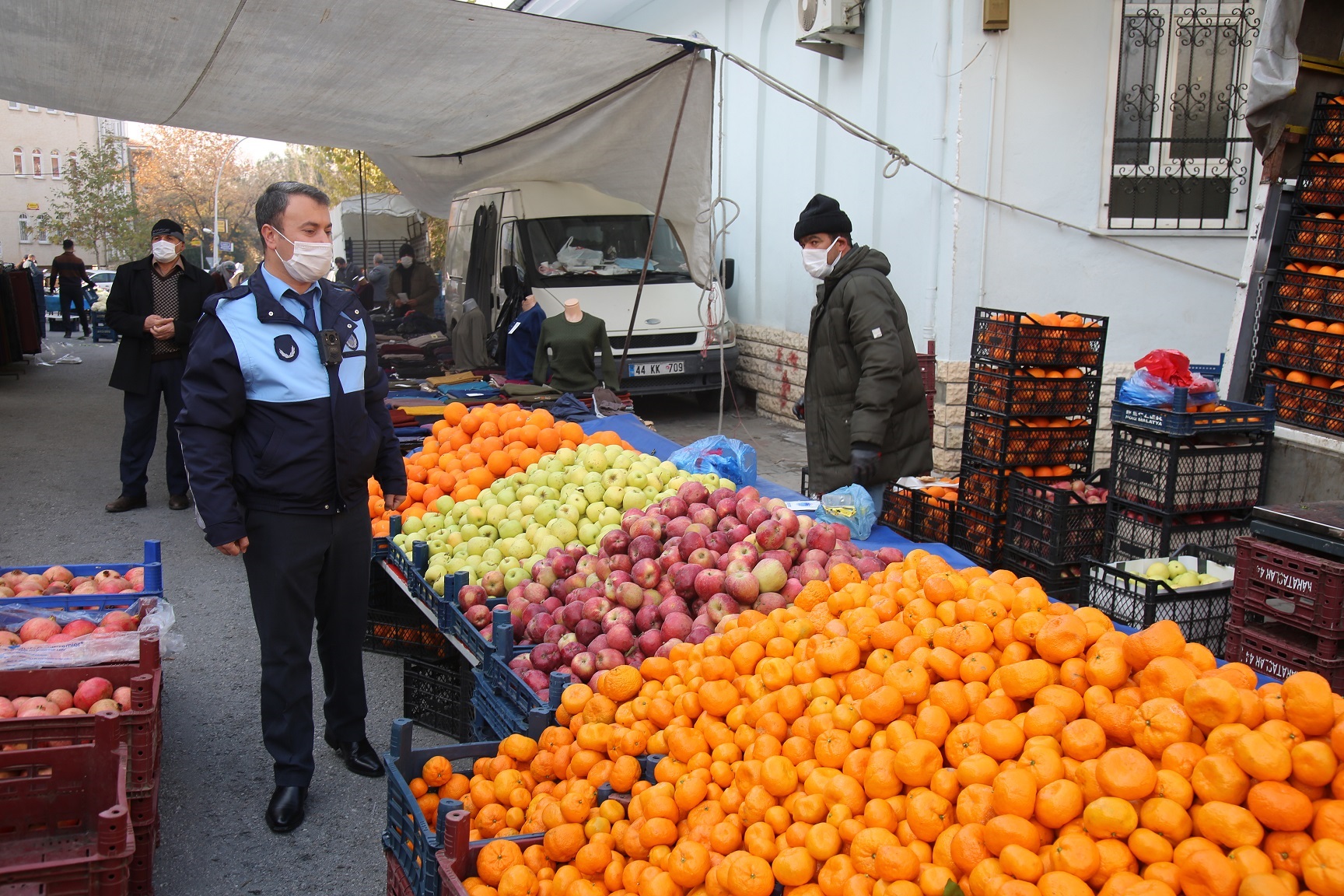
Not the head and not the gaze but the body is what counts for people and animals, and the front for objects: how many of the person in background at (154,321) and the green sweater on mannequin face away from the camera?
0

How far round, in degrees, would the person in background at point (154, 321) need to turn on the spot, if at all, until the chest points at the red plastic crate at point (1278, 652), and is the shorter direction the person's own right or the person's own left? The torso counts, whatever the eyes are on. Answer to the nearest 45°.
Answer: approximately 45° to the person's own left

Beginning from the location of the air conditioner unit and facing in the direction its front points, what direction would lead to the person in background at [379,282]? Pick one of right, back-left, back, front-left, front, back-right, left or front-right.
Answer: right

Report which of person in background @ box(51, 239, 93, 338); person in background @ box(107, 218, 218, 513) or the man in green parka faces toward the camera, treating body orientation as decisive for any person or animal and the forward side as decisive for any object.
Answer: person in background @ box(107, 218, 218, 513)

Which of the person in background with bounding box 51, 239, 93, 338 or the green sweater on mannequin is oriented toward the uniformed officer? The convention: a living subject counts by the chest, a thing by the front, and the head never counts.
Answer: the green sweater on mannequin

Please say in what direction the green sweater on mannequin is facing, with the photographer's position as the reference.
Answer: facing the viewer

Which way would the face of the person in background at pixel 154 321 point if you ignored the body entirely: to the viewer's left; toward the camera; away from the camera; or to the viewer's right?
toward the camera

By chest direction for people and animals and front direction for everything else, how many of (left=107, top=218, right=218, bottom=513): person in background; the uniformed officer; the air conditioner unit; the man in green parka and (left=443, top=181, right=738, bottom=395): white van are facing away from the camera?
0

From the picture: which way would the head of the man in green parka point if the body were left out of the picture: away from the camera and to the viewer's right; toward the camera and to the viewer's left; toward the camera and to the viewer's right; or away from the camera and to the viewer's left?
toward the camera and to the viewer's left

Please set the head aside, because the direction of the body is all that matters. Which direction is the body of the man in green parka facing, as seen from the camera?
to the viewer's left

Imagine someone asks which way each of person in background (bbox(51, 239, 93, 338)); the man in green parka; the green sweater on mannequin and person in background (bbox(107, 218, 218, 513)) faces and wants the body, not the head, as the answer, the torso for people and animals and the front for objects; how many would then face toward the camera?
2

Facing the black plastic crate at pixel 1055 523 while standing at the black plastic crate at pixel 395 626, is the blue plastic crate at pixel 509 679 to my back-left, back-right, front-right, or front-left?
front-right

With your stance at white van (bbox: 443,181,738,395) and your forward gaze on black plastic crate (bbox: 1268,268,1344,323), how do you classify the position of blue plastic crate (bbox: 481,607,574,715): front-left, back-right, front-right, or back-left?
front-right

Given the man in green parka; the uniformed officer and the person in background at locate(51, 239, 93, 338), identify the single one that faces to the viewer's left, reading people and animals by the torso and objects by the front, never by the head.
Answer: the man in green parka
